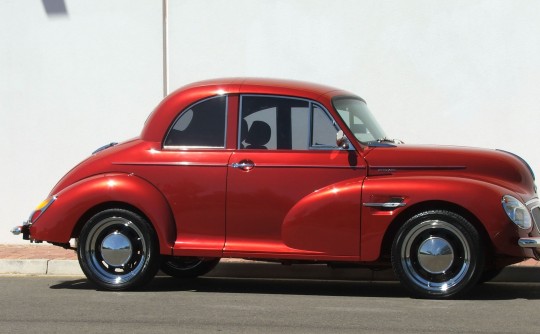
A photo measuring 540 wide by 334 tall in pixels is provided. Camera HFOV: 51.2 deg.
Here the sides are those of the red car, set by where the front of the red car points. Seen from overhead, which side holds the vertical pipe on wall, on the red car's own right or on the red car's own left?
on the red car's own left

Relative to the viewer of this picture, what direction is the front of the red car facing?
facing to the right of the viewer
